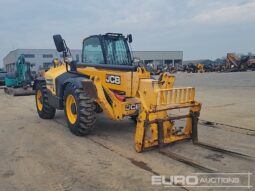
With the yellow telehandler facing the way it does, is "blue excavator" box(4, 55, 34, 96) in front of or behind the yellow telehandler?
behind

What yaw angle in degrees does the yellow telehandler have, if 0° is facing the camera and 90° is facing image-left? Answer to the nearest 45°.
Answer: approximately 315°
